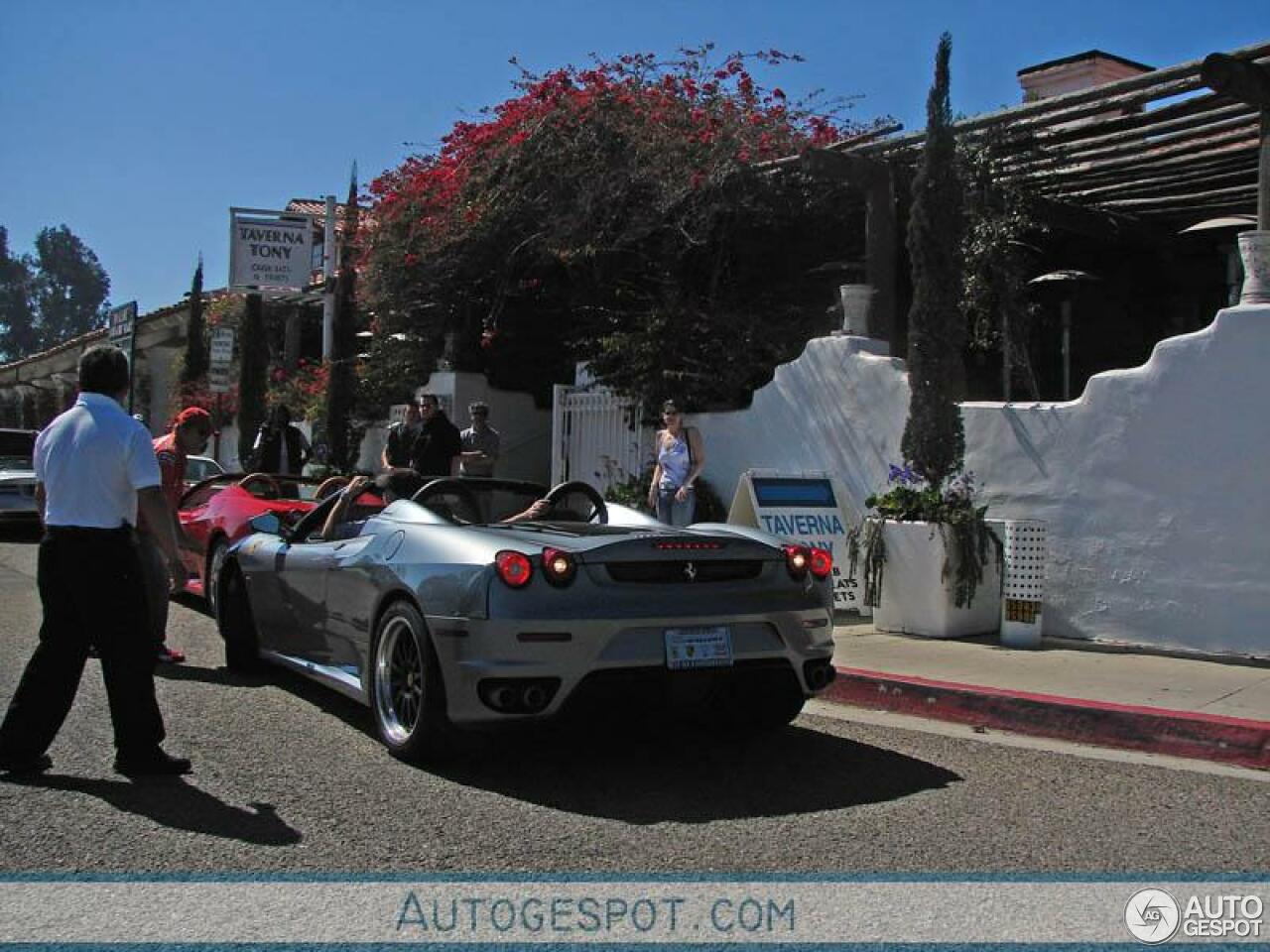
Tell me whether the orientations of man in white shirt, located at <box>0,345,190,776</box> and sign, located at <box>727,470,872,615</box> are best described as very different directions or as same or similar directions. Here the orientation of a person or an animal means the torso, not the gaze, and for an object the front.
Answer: very different directions

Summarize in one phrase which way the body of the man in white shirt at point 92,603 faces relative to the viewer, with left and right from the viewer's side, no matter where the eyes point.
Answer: facing away from the viewer and to the right of the viewer

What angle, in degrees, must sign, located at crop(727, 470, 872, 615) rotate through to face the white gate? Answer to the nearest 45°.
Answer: approximately 135° to its right

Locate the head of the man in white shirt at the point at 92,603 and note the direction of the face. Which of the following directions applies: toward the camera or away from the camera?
away from the camera

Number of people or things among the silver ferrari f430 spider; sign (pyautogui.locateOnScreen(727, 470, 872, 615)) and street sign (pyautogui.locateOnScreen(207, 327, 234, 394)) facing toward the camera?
2

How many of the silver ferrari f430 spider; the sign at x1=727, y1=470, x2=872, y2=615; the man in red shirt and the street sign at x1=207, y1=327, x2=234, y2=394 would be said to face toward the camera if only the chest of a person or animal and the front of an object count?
2

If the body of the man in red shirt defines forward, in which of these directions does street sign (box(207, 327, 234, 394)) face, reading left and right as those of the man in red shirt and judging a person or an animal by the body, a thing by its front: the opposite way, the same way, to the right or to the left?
to the right

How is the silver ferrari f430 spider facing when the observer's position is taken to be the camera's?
facing away from the viewer and to the left of the viewer

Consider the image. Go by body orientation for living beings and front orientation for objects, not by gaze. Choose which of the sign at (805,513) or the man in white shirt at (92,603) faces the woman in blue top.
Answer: the man in white shirt
